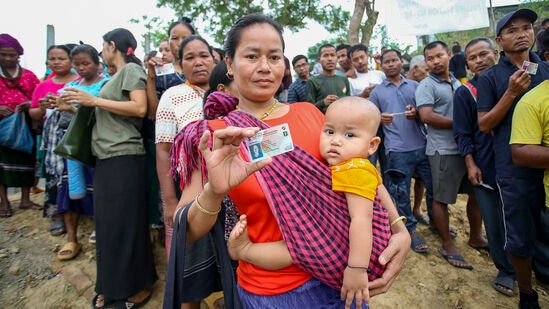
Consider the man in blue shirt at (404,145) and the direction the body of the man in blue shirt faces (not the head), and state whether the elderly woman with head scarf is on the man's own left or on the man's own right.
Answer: on the man's own right

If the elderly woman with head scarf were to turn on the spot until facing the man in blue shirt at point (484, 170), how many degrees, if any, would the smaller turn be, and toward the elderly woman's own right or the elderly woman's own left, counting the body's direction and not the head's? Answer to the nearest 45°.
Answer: approximately 45° to the elderly woman's own left

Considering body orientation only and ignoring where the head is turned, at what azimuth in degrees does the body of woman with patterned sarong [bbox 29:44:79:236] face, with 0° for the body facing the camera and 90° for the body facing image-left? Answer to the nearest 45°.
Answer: approximately 0°

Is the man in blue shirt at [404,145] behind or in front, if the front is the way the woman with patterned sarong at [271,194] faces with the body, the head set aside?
behind

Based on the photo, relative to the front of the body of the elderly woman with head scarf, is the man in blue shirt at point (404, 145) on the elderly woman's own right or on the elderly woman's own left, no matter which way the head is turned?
on the elderly woman's own left

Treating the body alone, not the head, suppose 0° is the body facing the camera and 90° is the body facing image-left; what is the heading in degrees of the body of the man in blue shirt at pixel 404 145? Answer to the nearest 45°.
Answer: approximately 0°

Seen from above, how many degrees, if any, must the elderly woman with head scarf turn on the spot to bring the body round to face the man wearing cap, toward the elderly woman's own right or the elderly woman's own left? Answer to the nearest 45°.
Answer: approximately 45° to the elderly woman's own left
